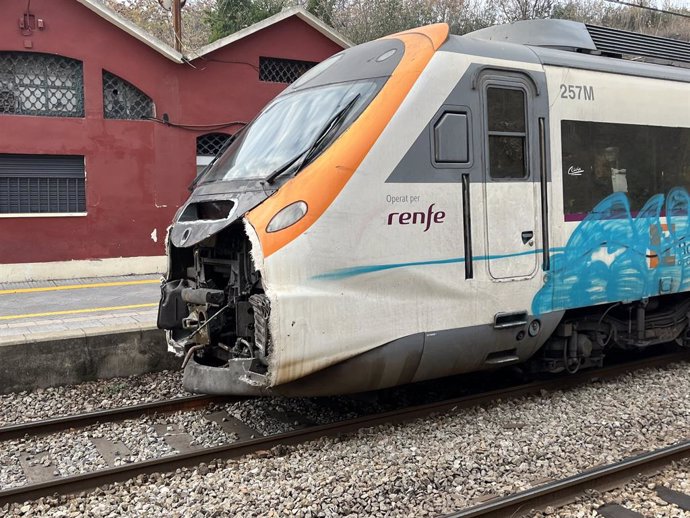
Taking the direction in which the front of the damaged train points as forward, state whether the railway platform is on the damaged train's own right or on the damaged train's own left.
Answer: on the damaged train's own right

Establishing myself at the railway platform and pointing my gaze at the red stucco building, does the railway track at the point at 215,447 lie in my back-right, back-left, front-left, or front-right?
back-right

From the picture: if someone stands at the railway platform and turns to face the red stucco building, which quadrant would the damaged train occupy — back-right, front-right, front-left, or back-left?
back-right

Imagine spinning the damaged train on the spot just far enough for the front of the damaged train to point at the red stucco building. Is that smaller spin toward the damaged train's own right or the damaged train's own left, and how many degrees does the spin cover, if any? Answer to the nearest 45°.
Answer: approximately 90° to the damaged train's own right

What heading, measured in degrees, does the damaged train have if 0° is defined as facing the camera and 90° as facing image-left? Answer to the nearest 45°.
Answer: approximately 45°
